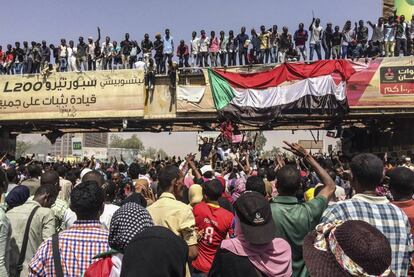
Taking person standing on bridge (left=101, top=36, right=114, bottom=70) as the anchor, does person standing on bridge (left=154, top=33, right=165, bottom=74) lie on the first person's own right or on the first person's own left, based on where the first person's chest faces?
on the first person's own left

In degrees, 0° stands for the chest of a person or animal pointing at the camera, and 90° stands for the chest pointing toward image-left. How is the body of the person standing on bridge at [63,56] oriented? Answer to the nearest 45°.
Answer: approximately 0°

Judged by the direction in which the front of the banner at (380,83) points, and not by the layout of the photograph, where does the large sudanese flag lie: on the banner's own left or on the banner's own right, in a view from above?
on the banner's own right

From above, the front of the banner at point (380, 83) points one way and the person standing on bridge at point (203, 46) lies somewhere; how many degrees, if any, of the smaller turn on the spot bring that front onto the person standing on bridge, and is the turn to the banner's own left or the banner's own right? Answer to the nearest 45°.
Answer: approximately 90° to the banner's own right

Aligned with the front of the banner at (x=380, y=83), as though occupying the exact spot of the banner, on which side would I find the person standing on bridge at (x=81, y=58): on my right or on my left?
on my right

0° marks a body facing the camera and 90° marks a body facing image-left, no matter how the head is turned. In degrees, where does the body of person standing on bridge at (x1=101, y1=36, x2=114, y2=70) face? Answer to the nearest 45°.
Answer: approximately 0°
